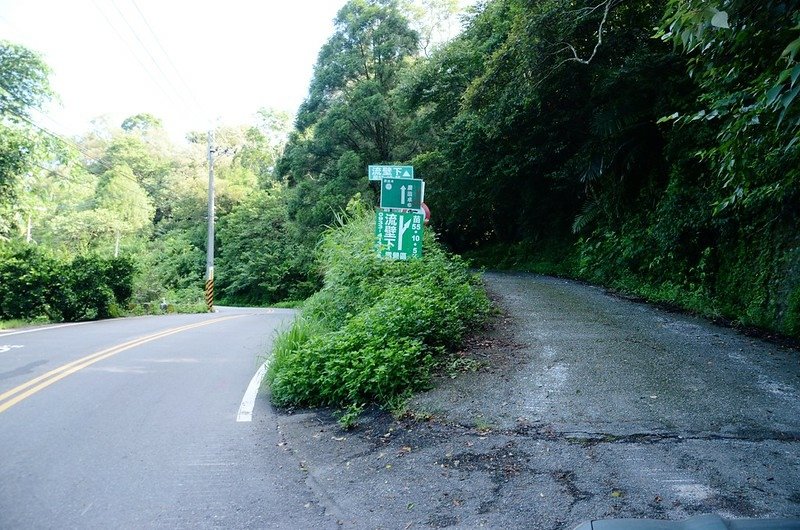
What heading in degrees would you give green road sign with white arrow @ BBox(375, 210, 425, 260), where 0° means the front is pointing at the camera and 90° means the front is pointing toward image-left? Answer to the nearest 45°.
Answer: approximately 0°

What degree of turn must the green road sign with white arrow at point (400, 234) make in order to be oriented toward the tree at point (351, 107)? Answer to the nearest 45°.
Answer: approximately 180°

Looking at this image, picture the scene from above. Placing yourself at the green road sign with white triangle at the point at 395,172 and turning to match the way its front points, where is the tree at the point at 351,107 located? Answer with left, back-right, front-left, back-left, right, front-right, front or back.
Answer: back

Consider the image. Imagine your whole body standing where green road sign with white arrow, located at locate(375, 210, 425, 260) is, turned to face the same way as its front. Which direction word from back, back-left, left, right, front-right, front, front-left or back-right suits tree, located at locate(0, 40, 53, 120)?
back-right

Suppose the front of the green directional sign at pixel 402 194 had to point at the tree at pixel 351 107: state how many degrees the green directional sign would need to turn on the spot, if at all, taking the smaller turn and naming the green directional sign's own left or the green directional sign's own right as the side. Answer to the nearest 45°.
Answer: approximately 180°

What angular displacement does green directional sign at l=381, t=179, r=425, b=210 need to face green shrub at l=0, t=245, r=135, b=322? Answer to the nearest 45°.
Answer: approximately 135° to its right

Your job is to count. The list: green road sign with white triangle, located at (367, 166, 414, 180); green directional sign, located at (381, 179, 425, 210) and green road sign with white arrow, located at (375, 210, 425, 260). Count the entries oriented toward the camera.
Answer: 3

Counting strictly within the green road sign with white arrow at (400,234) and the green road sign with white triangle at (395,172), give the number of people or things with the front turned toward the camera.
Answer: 2

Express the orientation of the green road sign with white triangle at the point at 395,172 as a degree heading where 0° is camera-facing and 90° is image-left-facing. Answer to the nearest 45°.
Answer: approximately 0°
